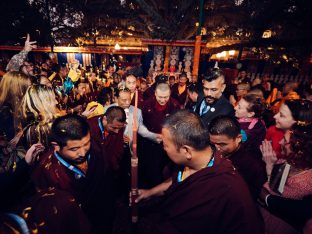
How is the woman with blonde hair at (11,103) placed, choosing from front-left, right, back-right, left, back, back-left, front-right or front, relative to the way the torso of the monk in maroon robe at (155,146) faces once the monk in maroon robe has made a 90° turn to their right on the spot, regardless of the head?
front-left

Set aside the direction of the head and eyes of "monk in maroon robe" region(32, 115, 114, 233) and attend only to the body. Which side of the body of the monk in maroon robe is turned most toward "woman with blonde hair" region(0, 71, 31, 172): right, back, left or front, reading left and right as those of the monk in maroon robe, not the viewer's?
back

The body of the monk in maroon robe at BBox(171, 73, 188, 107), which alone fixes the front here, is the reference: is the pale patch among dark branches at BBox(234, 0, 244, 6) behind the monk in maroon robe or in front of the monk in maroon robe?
behind

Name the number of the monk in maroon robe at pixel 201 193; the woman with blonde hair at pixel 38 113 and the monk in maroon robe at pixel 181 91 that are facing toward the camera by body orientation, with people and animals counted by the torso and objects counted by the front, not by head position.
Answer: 1

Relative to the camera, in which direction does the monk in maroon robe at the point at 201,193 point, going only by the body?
to the viewer's left

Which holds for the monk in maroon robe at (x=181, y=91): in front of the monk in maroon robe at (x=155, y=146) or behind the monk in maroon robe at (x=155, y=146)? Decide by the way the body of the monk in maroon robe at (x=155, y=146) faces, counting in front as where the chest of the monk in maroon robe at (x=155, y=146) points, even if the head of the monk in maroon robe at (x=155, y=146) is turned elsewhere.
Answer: behind

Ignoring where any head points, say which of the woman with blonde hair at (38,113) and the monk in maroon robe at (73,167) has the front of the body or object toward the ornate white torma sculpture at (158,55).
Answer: the woman with blonde hair

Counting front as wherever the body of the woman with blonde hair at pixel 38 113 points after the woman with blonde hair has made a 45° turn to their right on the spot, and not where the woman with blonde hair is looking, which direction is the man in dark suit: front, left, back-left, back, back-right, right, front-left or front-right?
front

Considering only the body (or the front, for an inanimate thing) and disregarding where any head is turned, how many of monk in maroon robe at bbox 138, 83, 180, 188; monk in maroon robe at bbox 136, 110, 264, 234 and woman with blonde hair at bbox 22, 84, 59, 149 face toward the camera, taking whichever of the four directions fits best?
1

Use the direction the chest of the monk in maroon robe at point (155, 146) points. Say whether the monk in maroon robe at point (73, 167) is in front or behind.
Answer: in front

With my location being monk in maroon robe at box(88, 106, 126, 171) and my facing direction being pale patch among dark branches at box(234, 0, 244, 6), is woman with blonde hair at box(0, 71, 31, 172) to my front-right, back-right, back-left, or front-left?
back-left

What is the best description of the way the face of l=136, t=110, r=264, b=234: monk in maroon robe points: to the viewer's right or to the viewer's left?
to the viewer's left

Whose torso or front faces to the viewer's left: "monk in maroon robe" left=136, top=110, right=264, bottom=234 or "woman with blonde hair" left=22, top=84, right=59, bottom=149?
the monk in maroon robe
